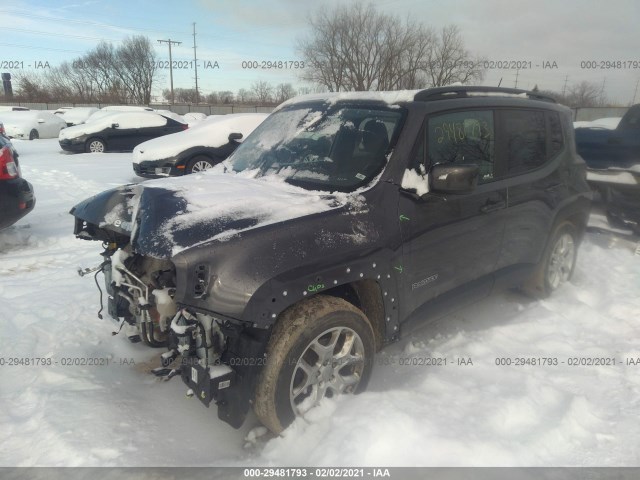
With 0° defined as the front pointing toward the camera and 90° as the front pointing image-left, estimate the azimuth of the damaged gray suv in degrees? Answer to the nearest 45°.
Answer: approximately 45°

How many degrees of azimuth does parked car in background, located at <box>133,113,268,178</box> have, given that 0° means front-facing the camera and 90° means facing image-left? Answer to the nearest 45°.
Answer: approximately 45°

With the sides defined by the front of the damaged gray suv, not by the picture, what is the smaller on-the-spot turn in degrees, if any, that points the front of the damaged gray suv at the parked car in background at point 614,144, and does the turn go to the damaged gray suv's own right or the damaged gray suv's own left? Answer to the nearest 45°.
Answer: approximately 180°

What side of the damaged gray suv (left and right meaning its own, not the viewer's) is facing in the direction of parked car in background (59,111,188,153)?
right

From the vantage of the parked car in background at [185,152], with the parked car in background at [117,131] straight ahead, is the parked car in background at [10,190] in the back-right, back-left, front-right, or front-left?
back-left

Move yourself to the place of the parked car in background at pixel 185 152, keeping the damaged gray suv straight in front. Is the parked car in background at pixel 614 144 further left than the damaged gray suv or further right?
left

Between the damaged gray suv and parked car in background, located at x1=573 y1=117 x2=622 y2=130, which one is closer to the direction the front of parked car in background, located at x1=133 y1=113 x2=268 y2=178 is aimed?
the damaged gray suv

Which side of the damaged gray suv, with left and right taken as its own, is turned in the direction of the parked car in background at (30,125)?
right
